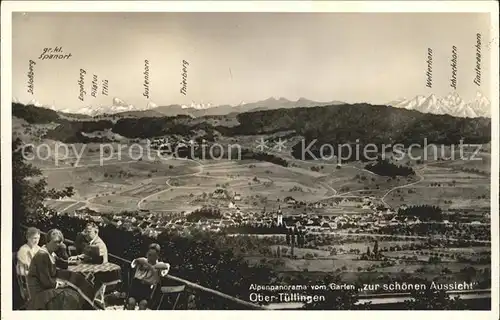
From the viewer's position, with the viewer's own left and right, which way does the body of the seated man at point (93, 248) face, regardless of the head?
facing the viewer and to the left of the viewer

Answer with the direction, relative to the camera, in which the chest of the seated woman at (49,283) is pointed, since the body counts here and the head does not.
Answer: to the viewer's right

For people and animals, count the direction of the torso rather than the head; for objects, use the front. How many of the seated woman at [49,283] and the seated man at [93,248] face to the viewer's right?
1
